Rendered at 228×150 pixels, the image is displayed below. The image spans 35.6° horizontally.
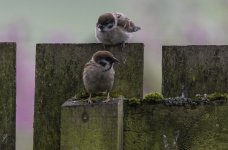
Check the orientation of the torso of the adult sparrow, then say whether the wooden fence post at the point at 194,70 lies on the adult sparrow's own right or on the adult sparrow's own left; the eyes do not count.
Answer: on the adult sparrow's own left

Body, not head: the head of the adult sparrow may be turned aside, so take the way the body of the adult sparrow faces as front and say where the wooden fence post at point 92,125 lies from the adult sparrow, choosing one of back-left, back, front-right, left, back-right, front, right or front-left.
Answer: front-left

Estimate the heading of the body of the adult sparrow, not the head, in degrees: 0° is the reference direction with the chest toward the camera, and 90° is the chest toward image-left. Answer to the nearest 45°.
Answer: approximately 45°
